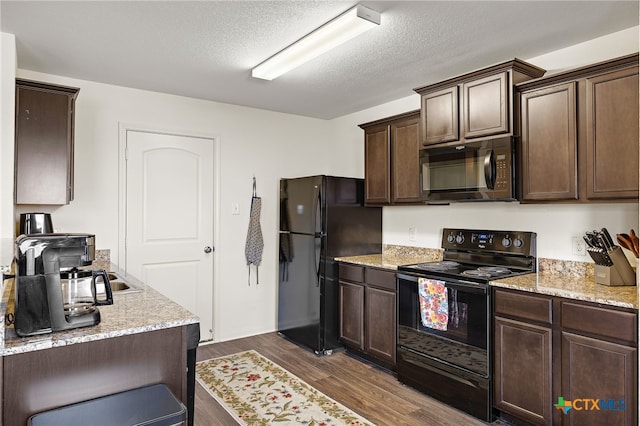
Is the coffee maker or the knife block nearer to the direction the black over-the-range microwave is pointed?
the coffee maker

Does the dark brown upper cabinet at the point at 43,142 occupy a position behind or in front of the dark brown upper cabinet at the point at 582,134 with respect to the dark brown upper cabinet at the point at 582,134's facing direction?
in front

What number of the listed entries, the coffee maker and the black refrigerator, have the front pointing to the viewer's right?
1

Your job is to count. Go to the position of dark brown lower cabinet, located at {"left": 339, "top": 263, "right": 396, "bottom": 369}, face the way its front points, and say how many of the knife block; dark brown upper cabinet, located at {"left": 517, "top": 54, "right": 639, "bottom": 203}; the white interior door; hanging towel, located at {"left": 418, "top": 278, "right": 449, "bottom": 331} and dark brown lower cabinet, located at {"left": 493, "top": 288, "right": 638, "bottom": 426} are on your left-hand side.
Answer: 4

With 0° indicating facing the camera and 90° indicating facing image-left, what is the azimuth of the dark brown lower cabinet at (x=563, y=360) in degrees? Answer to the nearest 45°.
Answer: approximately 45°

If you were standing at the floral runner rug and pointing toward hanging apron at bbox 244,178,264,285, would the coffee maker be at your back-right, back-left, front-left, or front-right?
back-left

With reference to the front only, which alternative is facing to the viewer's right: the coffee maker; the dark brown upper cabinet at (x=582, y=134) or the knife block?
the coffee maker

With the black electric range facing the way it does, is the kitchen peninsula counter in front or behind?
in front

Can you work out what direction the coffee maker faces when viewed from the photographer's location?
facing to the right of the viewer

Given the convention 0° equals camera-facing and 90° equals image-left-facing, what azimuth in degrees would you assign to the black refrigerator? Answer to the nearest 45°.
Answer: approximately 45°
